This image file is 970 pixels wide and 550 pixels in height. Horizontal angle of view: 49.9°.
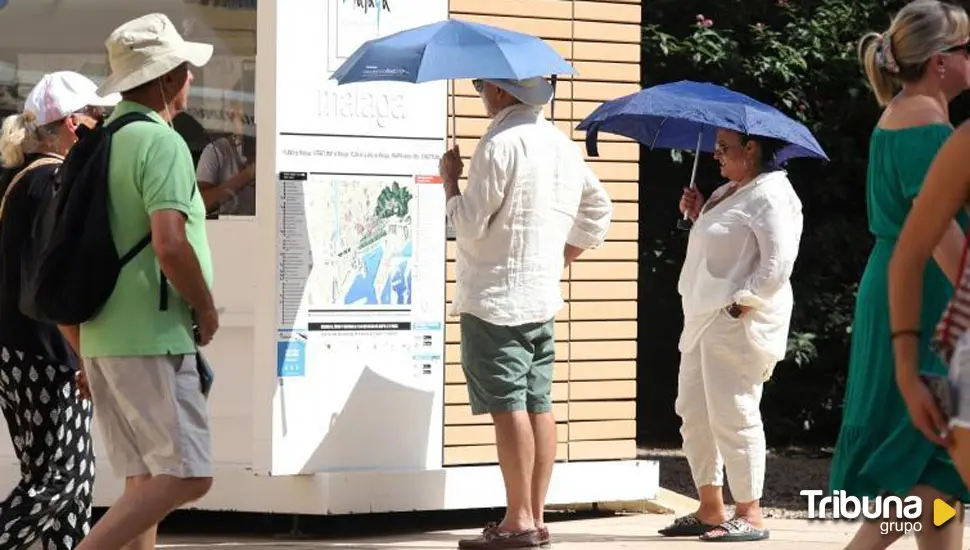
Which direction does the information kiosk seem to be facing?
toward the camera

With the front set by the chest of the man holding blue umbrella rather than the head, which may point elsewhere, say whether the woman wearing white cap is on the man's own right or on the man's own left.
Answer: on the man's own left

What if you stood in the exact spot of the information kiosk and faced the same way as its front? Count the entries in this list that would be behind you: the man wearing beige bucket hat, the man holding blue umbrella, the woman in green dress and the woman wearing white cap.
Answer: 0

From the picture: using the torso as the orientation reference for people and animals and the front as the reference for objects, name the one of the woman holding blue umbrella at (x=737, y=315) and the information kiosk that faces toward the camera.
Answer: the information kiosk

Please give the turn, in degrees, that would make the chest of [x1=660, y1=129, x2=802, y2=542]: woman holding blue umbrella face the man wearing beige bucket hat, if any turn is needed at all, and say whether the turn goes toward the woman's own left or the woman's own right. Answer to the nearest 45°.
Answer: approximately 45° to the woman's own left

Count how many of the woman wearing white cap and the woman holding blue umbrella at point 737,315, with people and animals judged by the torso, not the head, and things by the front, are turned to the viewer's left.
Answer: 1

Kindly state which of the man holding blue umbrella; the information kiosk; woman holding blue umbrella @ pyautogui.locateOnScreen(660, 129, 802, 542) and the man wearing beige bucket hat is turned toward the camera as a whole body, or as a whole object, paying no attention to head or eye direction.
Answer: the information kiosk

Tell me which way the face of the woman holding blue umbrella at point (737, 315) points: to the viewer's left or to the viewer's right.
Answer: to the viewer's left

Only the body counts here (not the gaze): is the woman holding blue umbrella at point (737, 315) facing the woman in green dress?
no

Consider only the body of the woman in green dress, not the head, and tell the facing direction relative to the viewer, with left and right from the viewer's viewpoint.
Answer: facing to the right of the viewer

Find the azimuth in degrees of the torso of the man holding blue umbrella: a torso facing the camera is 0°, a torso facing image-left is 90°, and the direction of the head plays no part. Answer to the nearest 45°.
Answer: approximately 135°

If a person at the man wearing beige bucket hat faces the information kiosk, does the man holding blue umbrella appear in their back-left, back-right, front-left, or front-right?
front-right

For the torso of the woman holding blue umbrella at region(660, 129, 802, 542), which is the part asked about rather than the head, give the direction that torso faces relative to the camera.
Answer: to the viewer's left
